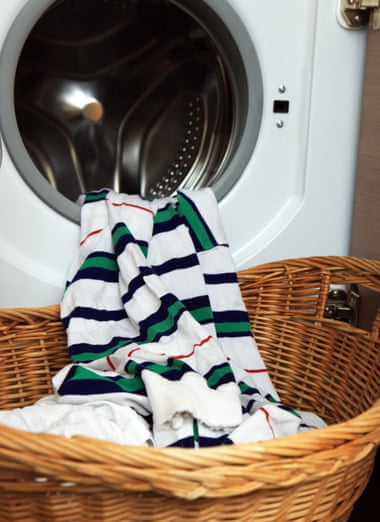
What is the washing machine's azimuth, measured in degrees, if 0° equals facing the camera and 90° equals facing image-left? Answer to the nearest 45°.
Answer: approximately 0°

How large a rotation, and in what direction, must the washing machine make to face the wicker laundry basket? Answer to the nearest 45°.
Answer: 0° — it already faces it
